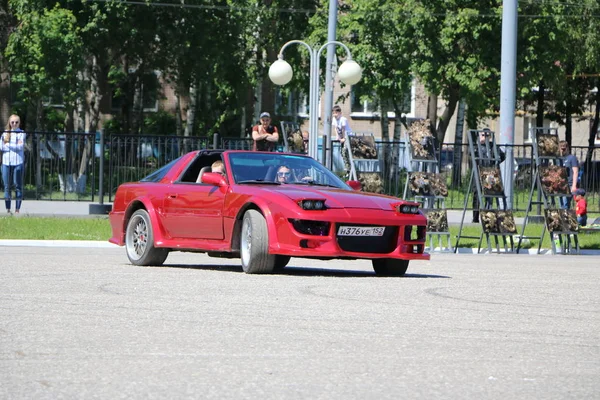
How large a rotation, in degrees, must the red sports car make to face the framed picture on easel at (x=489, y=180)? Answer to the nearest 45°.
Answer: approximately 90° to its left

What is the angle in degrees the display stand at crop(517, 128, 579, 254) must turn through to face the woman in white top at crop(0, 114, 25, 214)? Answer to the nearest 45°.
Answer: approximately 135° to its right

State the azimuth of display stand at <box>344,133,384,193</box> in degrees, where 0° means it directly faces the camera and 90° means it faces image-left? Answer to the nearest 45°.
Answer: approximately 315°

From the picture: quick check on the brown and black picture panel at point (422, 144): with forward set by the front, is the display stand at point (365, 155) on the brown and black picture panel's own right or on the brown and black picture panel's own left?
on the brown and black picture panel's own right

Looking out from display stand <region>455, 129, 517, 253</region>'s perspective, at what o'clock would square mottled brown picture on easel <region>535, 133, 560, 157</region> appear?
The square mottled brown picture on easel is roughly at 10 o'clock from the display stand.

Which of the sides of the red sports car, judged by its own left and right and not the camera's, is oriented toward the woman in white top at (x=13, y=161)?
back

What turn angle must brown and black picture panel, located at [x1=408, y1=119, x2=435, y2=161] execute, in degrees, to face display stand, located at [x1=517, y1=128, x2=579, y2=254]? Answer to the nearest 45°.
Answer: approximately 90° to its left
